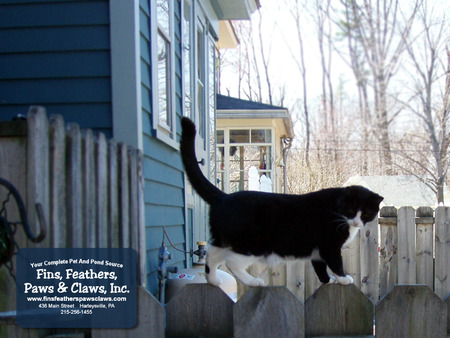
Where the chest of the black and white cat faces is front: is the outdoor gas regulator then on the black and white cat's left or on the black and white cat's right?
on the black and white cat's left

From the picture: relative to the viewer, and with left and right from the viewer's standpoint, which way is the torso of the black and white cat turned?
facing to the right of the viewer

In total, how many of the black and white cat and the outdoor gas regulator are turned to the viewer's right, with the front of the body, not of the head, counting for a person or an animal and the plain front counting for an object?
2

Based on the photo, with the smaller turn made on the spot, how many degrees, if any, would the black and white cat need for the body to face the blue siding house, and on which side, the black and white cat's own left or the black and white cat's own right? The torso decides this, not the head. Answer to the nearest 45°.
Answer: approximately 135° to the black and white cat's own left
